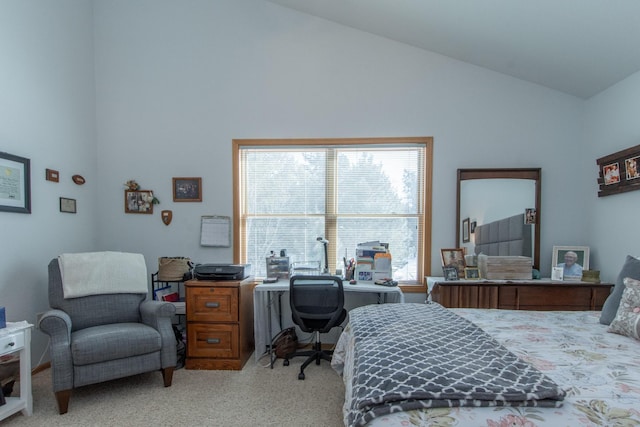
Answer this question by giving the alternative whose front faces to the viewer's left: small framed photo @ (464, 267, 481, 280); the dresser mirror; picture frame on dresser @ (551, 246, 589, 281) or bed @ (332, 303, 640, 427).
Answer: the bed

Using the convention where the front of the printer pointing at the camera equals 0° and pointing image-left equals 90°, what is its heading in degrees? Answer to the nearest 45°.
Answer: approximately 0°

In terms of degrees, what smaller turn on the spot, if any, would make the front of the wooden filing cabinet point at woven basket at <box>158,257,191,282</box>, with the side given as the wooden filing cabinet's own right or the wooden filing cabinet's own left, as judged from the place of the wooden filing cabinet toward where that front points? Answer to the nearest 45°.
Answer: approximately 135° to the wooden filing cabinet's own right

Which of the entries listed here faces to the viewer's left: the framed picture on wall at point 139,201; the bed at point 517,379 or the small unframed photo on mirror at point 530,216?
the bed

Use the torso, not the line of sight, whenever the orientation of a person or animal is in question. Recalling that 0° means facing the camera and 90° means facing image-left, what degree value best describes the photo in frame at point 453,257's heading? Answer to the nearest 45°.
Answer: approximately 0°

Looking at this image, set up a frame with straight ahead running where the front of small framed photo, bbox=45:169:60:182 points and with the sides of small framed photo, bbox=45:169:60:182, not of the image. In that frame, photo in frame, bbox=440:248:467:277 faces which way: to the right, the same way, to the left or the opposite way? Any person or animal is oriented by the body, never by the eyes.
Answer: to the right
